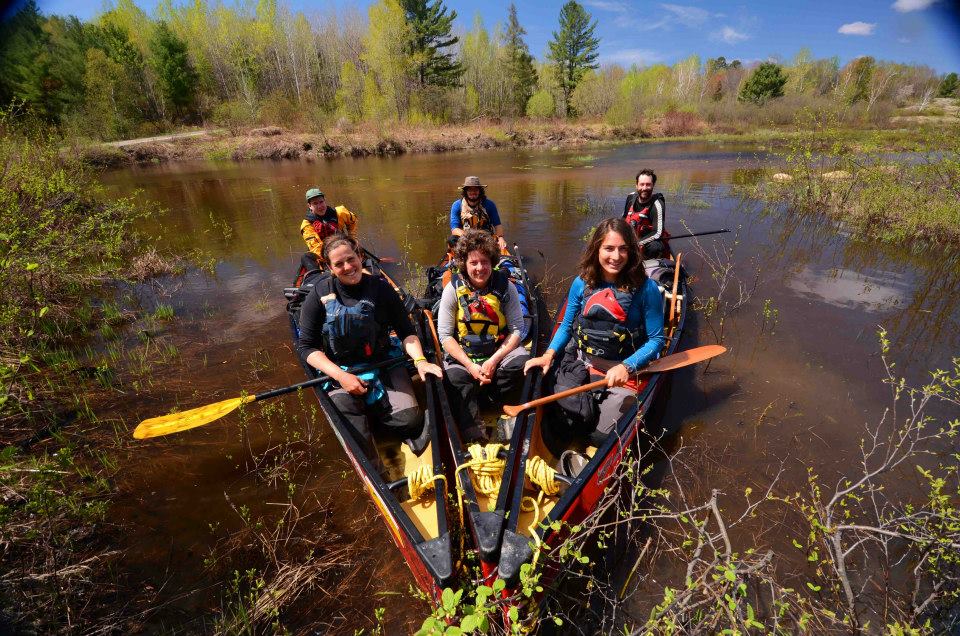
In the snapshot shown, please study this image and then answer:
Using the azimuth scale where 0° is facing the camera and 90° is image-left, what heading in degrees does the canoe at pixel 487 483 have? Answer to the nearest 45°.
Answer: approximately 0°

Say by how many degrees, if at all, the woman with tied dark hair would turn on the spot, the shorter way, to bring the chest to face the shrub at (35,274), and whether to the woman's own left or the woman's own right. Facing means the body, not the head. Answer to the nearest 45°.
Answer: approximately 135° to the woman's own right

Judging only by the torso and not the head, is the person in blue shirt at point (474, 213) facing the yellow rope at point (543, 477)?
yes

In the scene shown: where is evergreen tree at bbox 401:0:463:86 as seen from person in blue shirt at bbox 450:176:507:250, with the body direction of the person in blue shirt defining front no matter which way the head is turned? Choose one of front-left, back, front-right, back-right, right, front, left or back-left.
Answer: back

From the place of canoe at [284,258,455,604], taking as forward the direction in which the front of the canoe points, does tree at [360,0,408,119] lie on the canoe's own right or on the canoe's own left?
on the canoe's own left

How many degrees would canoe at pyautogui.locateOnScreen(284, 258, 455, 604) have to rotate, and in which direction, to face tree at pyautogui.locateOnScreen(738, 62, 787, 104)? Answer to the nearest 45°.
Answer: approximately 90° to its left

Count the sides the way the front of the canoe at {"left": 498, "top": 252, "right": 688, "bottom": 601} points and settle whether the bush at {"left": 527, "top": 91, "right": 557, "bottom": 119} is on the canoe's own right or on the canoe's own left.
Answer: on the canoe's own right

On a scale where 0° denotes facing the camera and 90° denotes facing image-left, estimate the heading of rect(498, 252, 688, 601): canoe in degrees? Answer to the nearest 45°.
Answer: approximately 45°
